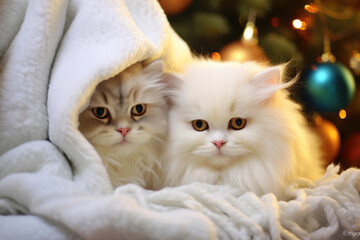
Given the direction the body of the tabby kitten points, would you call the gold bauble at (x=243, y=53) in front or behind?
behind

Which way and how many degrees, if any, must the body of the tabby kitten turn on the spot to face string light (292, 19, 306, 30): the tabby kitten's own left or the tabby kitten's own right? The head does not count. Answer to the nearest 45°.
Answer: approximately 135° to the tabby kitten's own left

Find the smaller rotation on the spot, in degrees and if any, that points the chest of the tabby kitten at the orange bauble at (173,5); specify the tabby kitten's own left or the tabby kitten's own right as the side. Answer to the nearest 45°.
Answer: approximately 180°

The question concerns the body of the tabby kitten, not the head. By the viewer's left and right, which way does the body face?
facing the viewer

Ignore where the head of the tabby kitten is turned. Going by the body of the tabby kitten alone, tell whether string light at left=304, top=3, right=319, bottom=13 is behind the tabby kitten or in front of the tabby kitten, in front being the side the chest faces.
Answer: behind

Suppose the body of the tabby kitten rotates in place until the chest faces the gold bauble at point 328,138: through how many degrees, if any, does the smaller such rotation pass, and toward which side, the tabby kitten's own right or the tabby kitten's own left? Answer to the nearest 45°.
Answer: approximately 135° to the tabby kitten's own left
